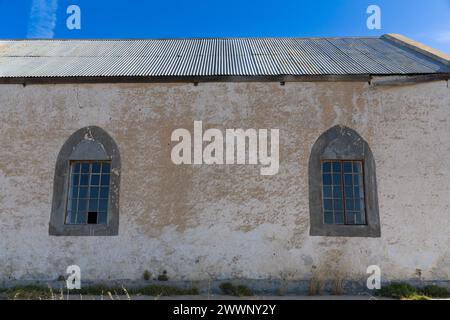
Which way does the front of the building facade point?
toward the camera
